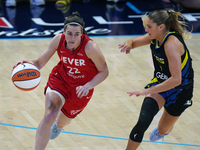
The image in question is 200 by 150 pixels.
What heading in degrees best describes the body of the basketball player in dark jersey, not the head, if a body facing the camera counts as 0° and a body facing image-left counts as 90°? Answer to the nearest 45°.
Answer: approximately 45°

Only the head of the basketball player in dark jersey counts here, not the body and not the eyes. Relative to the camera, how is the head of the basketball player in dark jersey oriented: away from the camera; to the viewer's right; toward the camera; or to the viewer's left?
to the viewer's left
